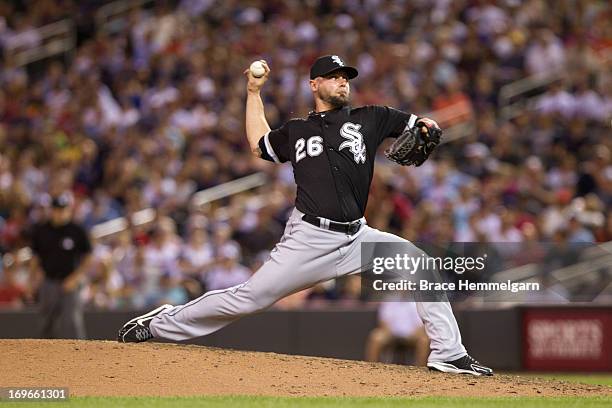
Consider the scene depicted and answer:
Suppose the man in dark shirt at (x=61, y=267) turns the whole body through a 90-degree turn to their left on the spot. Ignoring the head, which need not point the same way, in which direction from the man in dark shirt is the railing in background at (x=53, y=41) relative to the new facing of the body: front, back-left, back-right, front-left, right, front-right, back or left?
left

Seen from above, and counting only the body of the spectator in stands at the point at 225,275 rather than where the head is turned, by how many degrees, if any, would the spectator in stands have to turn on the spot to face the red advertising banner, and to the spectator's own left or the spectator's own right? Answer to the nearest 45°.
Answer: approximately 90° to the spectator's own left

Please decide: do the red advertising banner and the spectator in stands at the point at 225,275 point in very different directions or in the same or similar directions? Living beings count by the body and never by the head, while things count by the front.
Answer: same or similar directions

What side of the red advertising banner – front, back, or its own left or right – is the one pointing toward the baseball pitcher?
front

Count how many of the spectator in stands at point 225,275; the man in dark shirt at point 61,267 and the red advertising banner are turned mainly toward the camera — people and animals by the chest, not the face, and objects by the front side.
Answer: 3

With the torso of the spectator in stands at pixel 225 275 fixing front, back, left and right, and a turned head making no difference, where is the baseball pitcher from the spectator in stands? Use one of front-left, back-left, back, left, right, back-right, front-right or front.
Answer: front

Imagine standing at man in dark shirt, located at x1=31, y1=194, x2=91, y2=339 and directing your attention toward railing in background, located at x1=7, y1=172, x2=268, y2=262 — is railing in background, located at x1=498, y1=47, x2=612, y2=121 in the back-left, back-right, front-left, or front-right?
front-right

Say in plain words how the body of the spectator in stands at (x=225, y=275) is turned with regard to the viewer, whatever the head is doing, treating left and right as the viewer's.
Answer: facing the viewer

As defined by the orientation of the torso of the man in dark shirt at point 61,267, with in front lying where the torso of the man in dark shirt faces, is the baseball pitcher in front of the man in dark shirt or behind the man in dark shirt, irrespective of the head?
in front

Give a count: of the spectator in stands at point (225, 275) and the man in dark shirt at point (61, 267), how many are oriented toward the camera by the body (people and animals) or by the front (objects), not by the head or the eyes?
2

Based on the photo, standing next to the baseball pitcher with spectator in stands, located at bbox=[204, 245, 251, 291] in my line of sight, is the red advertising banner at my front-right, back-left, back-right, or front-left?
front-right

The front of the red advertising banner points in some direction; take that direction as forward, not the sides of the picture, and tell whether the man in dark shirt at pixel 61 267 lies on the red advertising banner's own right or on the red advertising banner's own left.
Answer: on the red advertising banner's own right

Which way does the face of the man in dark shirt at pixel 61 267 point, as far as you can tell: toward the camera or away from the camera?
toward the camera

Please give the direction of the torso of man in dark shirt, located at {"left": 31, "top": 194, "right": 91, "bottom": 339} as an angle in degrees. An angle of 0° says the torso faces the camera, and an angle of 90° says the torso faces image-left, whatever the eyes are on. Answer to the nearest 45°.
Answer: approximately 0°

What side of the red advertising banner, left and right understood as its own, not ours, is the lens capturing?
front
